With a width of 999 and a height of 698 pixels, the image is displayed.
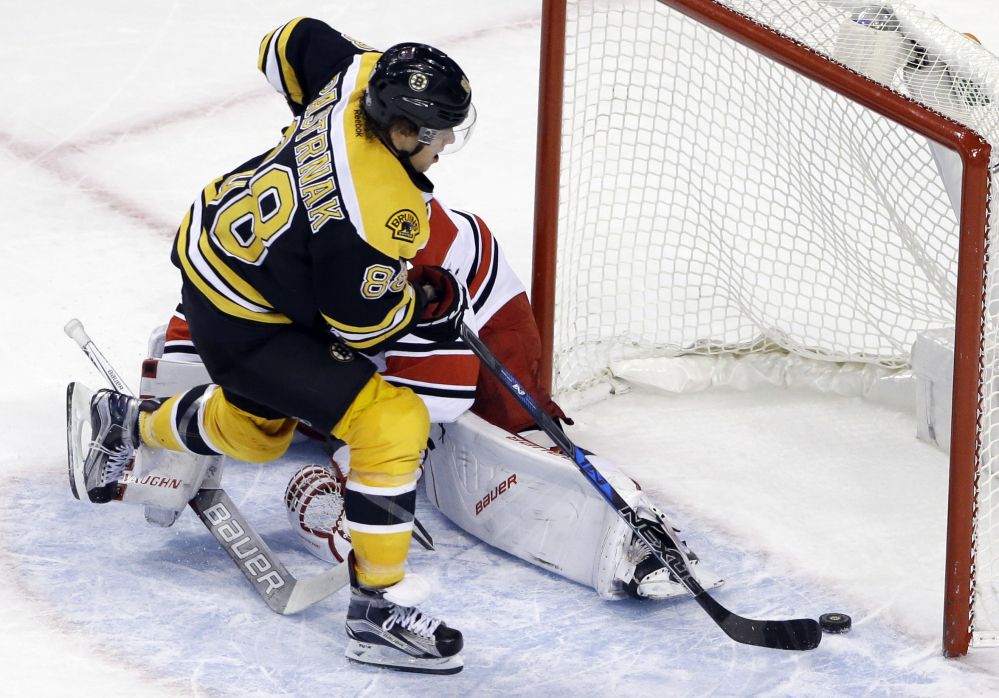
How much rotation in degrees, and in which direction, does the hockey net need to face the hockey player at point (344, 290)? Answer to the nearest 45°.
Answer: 0° — it already faces them

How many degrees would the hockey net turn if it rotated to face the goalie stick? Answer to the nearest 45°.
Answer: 0° — it already faces it

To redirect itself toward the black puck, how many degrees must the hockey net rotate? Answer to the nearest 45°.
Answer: approximately 45° to its left

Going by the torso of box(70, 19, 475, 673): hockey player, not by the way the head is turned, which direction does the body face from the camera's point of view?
to the viewer's right

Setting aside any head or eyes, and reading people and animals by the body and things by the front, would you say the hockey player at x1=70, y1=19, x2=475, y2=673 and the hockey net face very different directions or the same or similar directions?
very different directions

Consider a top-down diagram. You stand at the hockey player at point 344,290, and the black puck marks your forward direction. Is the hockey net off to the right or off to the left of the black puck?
left

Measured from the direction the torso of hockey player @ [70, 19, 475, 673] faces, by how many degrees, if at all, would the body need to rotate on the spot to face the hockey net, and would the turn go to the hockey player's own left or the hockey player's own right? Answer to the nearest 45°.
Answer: approximately 45° to the hockey player's own left

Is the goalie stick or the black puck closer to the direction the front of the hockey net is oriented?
the goalie stick

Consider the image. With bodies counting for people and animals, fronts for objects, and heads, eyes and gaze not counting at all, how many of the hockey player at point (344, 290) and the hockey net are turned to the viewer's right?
1
